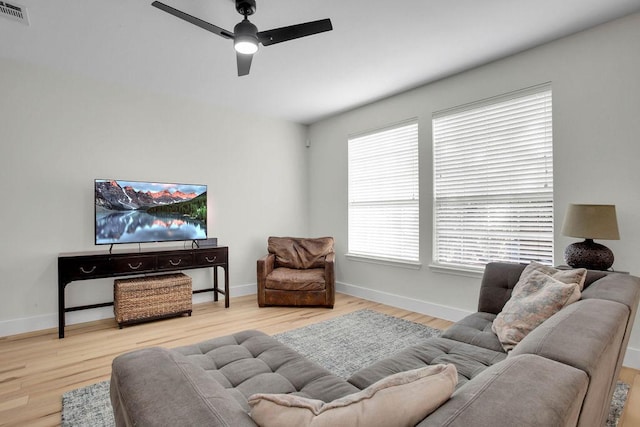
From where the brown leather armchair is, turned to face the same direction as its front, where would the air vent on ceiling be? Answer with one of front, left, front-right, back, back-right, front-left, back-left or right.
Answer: front-right

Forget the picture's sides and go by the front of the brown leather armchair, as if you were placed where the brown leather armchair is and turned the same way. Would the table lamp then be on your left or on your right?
on your left

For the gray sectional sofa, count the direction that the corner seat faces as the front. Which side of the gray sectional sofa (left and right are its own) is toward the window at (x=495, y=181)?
right

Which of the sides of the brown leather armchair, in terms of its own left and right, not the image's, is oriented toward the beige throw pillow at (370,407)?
front

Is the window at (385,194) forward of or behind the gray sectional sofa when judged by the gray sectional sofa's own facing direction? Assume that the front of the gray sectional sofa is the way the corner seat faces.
forward

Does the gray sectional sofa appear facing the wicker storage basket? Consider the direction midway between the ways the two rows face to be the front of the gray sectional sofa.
yes

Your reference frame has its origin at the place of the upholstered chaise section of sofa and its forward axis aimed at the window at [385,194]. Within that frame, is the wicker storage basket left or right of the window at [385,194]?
left

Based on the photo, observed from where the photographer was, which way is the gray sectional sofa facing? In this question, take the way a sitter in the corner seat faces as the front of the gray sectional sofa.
facing away from the viewer and to the left of the viewer

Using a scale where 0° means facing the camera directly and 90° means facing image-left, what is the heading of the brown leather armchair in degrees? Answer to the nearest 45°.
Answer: approximately 0°

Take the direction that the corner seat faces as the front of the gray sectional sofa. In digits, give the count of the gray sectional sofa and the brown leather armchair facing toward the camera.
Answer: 1

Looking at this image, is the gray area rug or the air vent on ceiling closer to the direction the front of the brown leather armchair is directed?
the gray area rug
